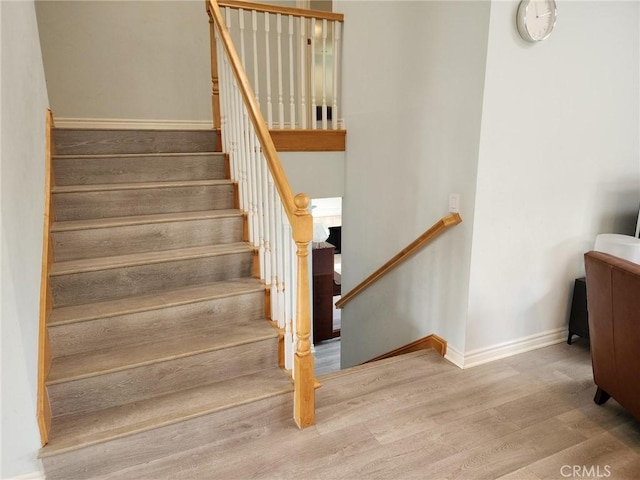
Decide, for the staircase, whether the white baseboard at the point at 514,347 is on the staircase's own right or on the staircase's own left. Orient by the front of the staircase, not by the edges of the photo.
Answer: on the staircase's own left

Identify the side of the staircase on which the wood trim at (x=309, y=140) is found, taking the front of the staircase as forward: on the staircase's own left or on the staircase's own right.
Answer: on the staircase's own left

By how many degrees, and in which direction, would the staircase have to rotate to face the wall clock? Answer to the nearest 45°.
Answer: approximately 90° to its left

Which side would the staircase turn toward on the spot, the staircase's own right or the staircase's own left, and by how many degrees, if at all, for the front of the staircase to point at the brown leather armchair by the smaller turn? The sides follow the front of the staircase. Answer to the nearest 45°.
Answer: approximately 45° to the staircase's own left

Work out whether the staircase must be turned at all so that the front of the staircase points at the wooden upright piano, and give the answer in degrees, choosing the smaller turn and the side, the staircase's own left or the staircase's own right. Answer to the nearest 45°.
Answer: approximately 135° to the staircase's own left

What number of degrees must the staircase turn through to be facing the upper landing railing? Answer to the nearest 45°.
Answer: approximately 135° to its left

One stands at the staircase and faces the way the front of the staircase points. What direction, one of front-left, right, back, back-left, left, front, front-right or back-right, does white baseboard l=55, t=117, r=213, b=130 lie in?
back

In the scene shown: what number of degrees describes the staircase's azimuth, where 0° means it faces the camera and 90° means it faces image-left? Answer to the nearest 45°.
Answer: approximately 0°
